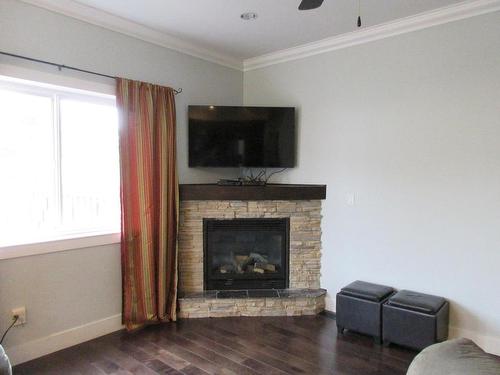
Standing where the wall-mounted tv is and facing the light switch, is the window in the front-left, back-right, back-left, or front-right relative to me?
back-right

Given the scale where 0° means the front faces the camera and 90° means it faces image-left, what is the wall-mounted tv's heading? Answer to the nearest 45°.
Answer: approximately 0°

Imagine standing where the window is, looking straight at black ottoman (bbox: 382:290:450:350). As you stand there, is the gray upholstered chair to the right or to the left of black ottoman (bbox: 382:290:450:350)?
right

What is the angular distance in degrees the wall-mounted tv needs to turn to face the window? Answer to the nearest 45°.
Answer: approximately 45° to its right

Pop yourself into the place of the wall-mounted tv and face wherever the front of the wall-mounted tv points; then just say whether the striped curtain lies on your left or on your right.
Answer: on your right
